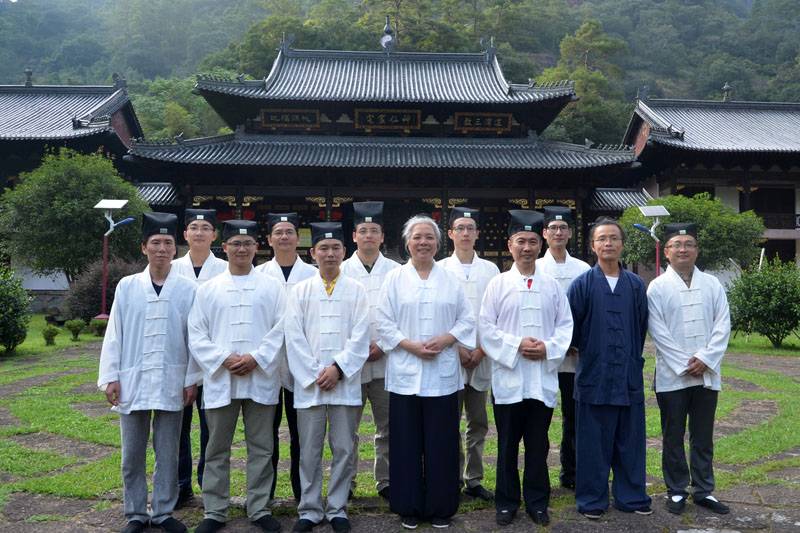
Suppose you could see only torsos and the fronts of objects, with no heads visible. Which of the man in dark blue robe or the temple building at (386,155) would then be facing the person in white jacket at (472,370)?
the temple building

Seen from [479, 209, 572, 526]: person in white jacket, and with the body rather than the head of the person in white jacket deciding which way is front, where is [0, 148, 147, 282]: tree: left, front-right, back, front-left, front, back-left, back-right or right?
back-right

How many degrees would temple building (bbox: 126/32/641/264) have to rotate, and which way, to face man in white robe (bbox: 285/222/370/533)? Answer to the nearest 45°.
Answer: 0° — it already faces them

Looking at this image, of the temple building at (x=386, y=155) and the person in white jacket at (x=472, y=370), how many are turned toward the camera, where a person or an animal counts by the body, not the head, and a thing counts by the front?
2

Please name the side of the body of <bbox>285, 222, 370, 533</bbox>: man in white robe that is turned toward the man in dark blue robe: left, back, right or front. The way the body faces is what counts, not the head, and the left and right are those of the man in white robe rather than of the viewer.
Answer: left

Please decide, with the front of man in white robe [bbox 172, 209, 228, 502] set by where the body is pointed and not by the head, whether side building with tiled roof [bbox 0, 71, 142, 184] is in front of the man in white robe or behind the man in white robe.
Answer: behind

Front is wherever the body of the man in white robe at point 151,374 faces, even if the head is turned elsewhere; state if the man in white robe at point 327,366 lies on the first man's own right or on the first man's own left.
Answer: on the first man's own left
